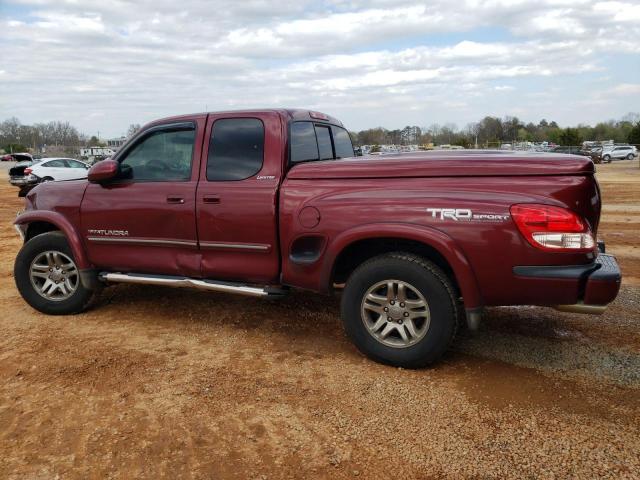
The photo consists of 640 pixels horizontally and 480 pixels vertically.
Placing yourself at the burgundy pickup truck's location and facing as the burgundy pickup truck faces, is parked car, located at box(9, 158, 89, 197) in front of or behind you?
in front

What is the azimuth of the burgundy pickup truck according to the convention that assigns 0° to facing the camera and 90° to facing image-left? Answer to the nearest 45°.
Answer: approximately 135°
